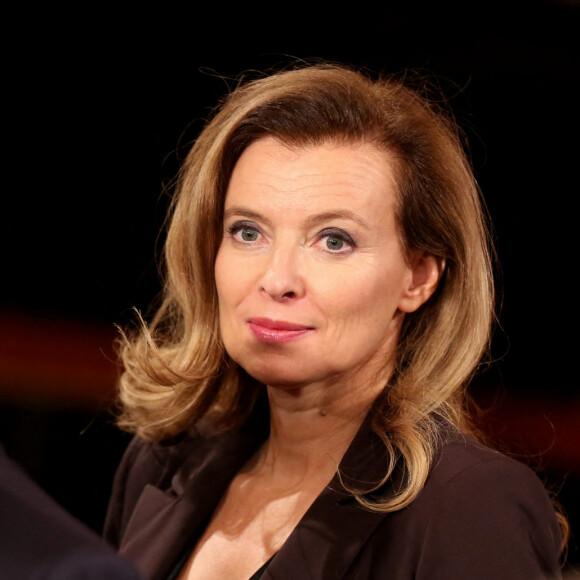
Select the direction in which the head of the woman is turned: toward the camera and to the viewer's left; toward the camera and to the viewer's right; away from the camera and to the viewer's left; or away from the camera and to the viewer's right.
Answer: toward the camera and to the viewer's left

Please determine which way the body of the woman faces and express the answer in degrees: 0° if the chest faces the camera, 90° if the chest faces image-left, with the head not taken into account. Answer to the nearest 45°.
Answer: approximately 45°
